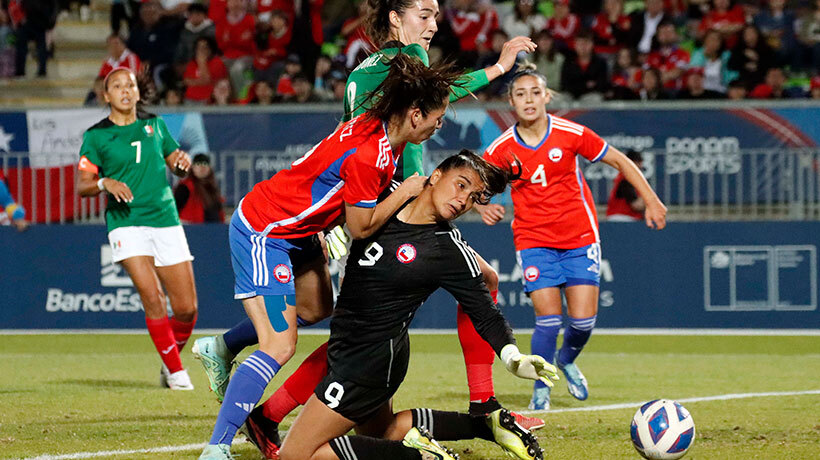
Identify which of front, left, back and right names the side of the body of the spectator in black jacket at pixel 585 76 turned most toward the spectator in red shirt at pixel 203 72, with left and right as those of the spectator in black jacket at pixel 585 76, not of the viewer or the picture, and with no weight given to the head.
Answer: right

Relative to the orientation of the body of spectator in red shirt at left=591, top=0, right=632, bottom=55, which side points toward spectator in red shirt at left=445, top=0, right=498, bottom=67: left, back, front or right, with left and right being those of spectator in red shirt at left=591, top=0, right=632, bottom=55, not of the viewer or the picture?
right

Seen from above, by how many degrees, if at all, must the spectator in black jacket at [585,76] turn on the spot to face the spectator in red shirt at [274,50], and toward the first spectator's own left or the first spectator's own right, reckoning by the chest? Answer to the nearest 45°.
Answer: approximately 90° to the first spectator's own right

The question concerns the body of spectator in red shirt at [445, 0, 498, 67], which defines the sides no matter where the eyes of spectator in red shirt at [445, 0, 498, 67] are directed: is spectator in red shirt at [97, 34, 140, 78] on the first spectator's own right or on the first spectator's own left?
on the first spectator's own right

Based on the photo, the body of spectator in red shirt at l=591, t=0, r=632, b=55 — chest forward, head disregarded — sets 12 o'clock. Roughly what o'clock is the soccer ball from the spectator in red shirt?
The soccer ball is roughly at 12 o'clock from the spectator in red shirt.

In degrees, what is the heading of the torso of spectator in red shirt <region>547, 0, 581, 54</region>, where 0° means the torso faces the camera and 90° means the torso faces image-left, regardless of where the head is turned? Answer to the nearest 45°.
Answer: approximately 0°

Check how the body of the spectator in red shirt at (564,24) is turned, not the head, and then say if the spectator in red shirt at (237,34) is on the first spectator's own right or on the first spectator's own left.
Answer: on the first spectator's own right

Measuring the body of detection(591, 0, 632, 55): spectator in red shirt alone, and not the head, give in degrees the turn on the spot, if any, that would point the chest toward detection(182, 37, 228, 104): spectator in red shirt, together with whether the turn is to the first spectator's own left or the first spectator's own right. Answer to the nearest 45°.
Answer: approximately 90° to the first spectator's own right
